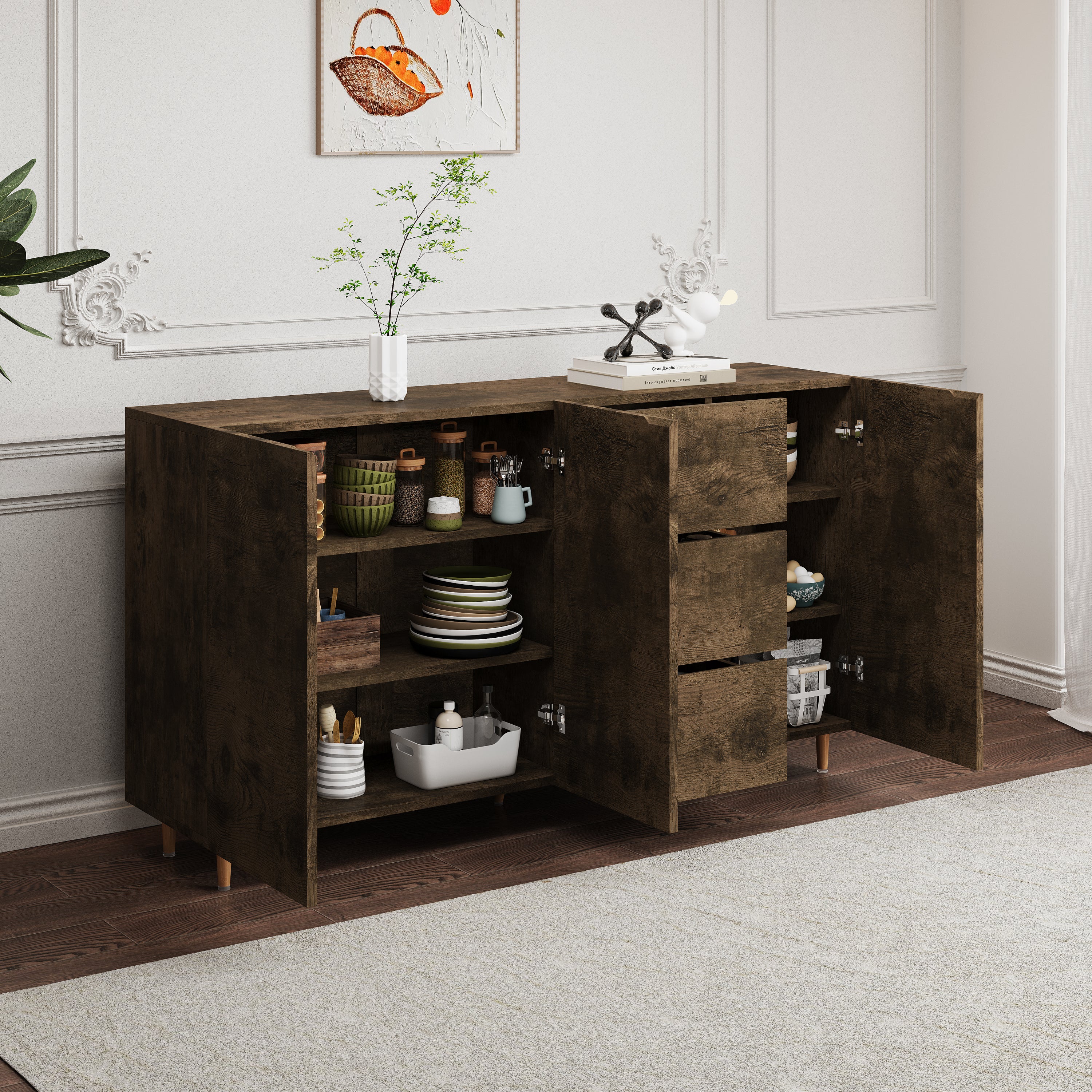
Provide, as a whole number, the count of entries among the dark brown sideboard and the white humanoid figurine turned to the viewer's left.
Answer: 0

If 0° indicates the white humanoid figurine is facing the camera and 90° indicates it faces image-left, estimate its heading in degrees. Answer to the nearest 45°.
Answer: approximately 270°

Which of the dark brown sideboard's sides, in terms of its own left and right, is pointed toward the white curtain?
left
